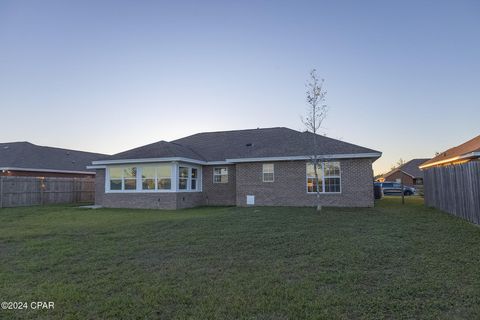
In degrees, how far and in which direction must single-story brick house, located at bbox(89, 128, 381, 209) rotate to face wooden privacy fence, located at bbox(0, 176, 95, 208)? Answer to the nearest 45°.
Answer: approximately 90° to its left

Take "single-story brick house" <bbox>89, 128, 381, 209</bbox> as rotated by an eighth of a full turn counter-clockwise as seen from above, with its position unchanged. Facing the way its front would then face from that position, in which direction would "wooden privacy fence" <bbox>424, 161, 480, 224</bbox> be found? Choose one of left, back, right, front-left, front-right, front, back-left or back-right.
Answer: back

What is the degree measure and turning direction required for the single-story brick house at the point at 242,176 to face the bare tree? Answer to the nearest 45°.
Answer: approximately 135° to its right

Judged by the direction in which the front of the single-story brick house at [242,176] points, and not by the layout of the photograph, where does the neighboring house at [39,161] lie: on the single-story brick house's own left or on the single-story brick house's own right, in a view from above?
on the single-story brick house's own left

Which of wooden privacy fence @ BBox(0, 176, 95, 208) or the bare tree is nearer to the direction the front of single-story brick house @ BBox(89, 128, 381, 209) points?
the wooden privacy fence

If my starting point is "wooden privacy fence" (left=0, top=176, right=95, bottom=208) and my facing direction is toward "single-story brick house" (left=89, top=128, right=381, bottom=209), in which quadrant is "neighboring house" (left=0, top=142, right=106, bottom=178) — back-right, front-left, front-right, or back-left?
back-left

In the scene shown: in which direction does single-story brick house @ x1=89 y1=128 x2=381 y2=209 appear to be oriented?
away from the camera
